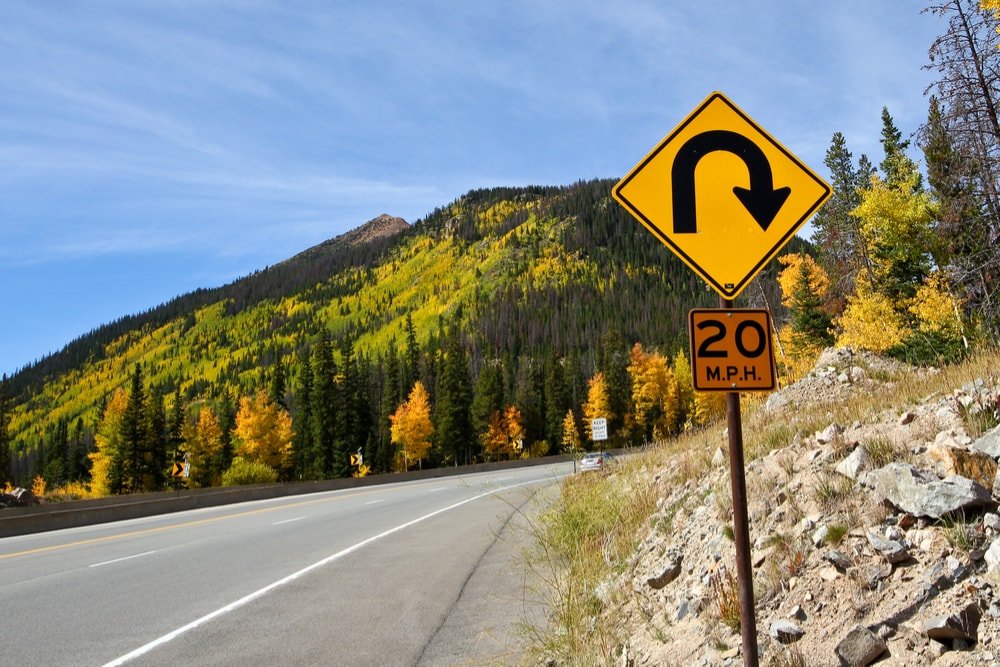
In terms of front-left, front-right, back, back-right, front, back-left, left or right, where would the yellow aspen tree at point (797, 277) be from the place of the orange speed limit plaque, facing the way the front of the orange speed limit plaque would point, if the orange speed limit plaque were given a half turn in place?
front

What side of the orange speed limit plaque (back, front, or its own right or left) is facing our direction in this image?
front

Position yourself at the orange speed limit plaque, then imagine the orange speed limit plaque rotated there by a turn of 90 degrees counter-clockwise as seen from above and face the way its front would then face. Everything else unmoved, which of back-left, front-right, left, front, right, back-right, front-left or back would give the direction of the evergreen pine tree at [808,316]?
left

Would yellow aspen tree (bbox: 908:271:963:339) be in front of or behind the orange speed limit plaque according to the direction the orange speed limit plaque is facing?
behind

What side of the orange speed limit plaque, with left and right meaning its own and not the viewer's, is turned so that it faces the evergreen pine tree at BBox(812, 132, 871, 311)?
back

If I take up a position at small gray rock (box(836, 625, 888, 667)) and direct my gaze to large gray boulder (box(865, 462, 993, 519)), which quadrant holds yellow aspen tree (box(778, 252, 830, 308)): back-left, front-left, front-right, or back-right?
front-left

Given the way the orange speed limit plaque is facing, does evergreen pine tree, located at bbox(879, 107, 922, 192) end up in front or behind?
behind

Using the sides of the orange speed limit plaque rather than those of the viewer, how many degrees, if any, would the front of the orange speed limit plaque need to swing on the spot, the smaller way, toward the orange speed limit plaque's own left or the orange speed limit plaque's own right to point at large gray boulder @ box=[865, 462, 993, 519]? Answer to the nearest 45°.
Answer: approximately 135° to the orange speed limit plaque's own left
